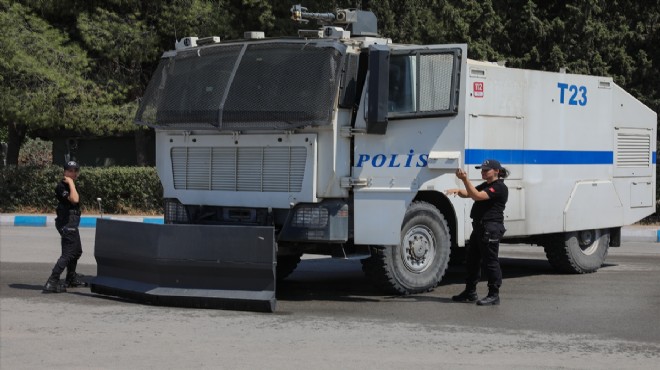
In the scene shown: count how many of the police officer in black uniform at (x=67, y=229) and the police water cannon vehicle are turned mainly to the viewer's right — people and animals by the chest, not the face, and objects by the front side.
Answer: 1

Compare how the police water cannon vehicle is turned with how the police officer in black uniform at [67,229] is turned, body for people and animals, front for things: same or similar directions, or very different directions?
very different directions

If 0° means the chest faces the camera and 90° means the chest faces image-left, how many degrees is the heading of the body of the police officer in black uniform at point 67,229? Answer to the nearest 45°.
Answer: approximately 270°

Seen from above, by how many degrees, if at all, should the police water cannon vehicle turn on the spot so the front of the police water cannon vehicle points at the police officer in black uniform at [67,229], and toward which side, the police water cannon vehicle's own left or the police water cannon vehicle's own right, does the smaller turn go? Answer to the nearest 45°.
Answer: approximately 45° to the police water cannon vehicle's own right

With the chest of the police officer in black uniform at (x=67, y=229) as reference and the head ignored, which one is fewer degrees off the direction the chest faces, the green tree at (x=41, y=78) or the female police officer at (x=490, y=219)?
the female police officer

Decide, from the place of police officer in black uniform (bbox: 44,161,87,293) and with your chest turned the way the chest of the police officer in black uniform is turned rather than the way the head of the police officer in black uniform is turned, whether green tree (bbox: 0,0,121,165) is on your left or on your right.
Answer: on your left

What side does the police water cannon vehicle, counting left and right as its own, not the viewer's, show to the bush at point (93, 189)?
right

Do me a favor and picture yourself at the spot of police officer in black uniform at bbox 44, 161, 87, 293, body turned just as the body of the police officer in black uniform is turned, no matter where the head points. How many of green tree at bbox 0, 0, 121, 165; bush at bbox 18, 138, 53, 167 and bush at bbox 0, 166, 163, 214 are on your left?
3
